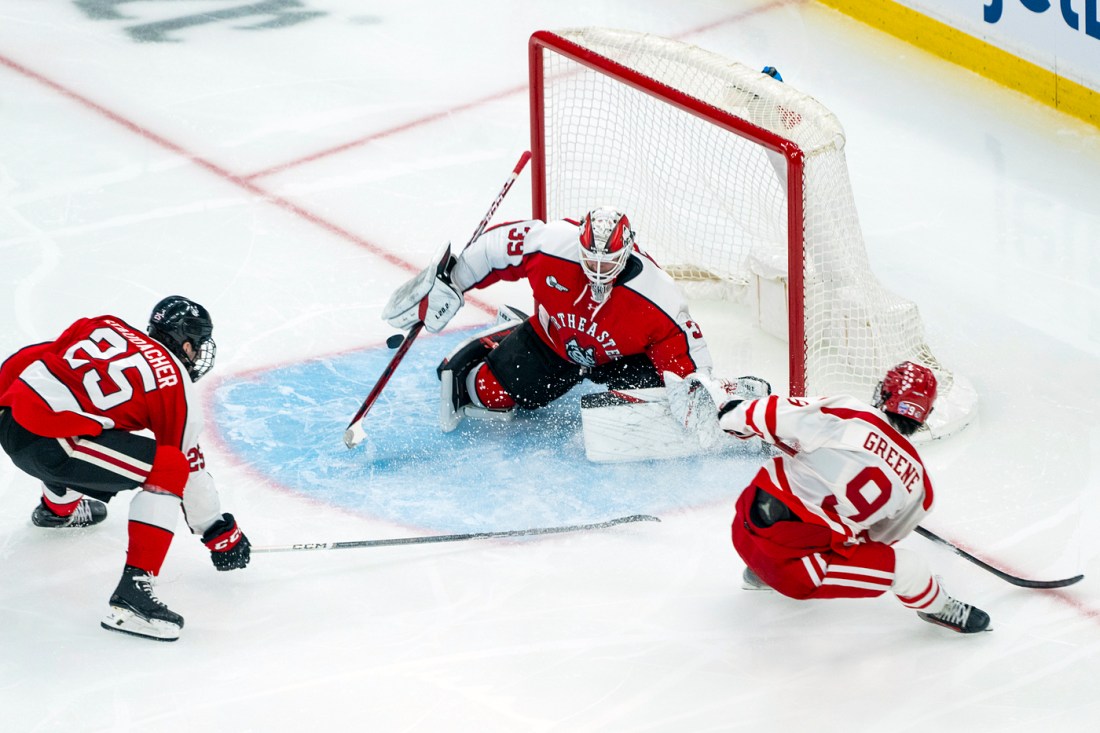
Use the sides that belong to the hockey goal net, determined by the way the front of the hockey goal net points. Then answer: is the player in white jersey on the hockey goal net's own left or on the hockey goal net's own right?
on the hockey goal net's own left

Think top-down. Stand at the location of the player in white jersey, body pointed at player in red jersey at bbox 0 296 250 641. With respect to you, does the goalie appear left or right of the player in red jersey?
right

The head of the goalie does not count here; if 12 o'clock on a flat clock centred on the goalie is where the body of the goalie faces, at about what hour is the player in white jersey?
The player in white jersey is roughly at 11 o'clock from the goalie.

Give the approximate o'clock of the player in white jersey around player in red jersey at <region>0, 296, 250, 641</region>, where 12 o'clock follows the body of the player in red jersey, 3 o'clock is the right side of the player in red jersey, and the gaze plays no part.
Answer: The player in white jersey is roughly at 1 o'clock from the player in red jersey.

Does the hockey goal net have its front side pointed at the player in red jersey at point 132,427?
yes

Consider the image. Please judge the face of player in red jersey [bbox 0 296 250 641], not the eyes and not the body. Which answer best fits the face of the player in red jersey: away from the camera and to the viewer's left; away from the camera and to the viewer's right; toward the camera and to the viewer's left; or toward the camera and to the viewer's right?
away from the camera and to the viewer's right

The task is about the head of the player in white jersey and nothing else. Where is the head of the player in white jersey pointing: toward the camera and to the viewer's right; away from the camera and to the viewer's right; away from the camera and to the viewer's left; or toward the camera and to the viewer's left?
away from the camera and to the viewer's left

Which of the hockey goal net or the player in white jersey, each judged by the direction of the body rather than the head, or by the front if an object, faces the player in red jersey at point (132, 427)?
the hockey goal net

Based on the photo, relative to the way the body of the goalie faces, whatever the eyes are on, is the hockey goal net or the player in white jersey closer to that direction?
the player in white jersey

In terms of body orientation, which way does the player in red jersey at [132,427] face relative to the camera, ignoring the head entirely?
to the viewer's right

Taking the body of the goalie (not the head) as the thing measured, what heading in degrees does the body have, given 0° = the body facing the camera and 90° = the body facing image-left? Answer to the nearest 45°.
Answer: approximately 0°
